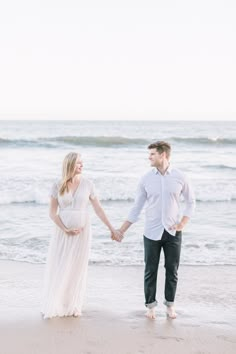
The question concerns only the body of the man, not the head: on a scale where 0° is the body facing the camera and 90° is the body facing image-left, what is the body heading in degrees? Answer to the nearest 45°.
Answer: approximately 0°

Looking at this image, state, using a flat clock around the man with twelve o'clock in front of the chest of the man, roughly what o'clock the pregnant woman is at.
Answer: The pregnant woman is roughly at 3 o'clock from the man.

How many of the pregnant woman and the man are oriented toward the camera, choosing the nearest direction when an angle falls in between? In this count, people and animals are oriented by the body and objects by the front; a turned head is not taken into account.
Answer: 2

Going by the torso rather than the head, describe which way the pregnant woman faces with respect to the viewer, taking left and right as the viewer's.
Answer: facing the viewer

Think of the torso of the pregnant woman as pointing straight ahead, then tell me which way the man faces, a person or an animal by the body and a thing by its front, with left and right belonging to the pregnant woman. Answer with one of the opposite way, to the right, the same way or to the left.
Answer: the same way

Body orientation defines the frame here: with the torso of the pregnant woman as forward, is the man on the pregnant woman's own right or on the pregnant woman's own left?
on the pregnant woman's own left
